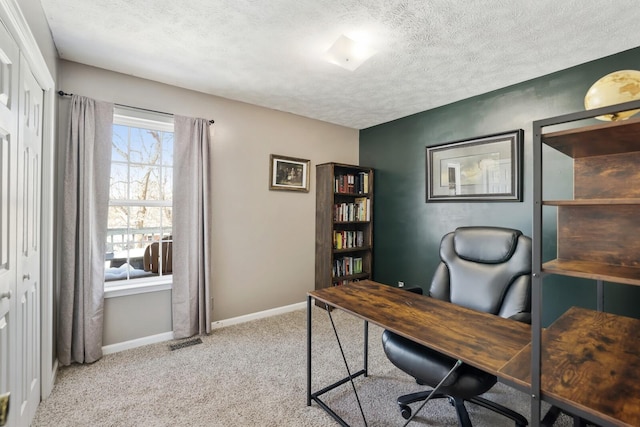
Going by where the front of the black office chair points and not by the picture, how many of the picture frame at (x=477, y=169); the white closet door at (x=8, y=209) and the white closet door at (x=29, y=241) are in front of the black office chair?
2

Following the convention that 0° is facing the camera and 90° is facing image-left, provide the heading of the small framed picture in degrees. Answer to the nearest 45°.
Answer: approximately 315°

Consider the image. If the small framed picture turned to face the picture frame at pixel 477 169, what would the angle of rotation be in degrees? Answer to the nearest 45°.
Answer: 0° — it already faces it

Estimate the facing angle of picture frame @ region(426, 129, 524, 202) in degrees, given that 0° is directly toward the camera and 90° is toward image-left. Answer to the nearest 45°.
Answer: approximately 45°

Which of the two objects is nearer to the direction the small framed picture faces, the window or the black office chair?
the black office chair

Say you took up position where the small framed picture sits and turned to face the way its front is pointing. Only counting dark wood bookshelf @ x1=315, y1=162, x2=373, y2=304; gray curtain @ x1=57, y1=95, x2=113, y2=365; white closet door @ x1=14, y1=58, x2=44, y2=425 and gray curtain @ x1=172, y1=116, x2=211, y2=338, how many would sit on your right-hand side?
3

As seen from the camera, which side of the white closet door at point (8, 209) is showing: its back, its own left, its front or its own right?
right

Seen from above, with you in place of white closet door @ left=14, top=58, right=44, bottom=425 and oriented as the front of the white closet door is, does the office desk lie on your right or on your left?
on your right

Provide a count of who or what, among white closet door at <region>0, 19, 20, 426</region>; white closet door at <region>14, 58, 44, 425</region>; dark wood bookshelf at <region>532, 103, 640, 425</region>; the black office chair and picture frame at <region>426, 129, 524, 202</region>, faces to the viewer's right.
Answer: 2

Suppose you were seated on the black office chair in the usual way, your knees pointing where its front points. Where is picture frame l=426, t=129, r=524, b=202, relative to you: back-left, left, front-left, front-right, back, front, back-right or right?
back-right

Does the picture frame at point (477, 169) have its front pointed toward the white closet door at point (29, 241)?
yes

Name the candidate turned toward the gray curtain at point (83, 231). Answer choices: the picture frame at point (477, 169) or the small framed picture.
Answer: the picture frame

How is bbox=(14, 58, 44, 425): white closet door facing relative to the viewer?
to the viewer's right
